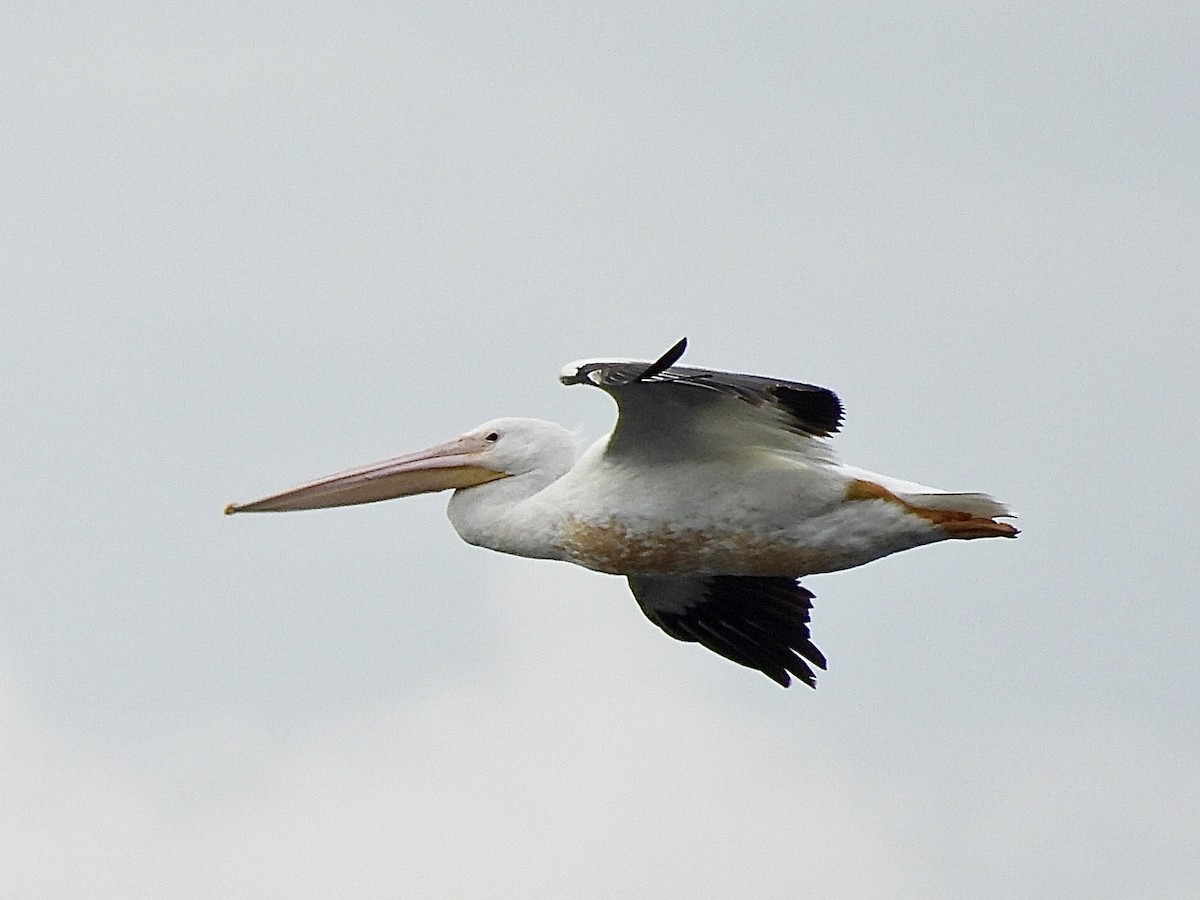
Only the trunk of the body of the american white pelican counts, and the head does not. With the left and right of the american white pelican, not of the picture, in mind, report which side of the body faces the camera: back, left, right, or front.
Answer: left
